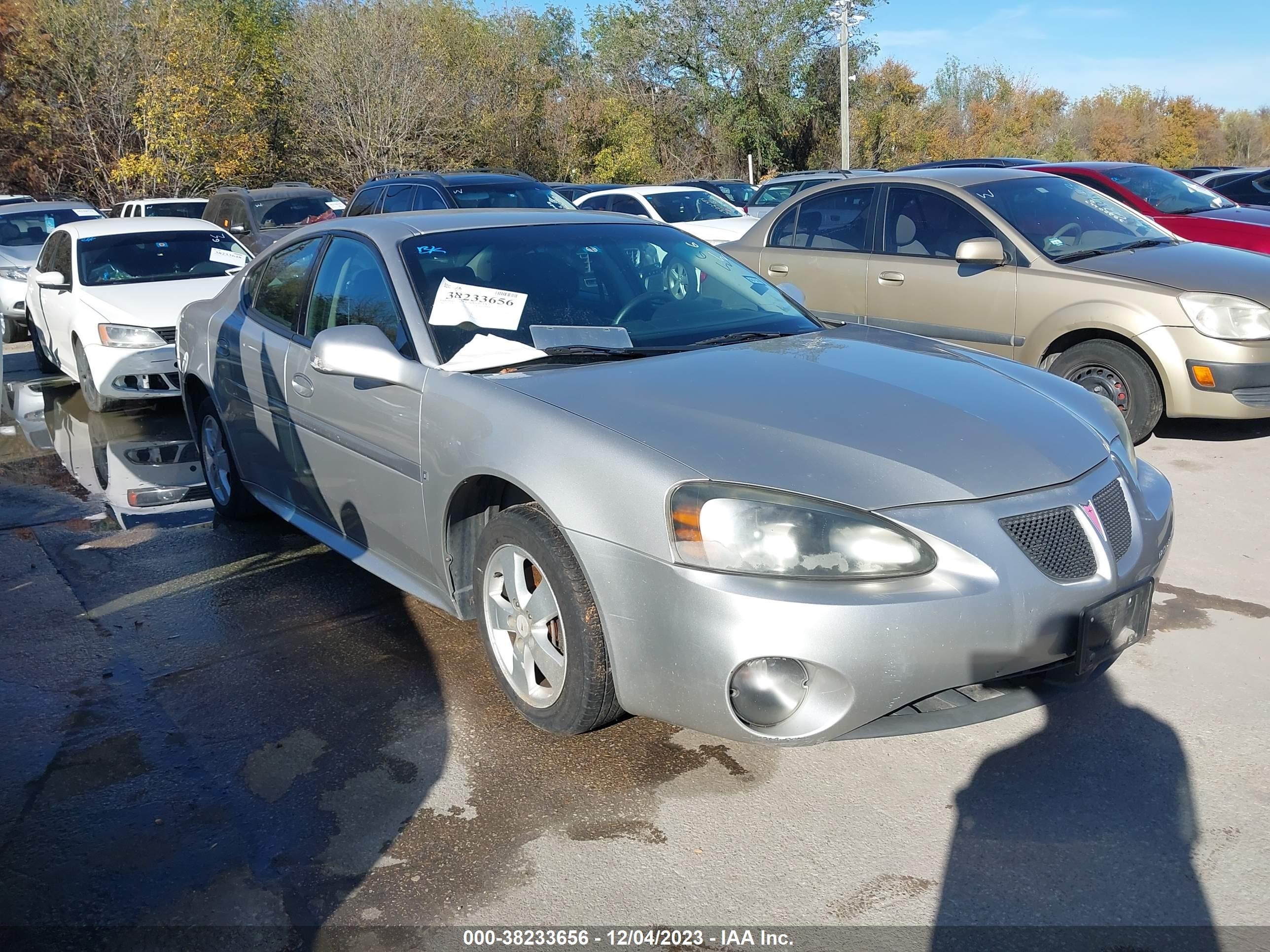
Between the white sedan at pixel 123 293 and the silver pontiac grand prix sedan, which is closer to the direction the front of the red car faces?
the silver pontiac grand prix sedan

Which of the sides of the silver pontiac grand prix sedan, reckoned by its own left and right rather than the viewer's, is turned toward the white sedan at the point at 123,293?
back

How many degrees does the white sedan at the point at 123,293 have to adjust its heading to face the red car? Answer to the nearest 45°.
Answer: approximately 45° to its left

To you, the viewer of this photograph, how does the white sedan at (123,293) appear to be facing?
facing the viewer and to the right of the viewer

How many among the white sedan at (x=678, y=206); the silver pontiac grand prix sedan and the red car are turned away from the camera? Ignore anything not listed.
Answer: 0

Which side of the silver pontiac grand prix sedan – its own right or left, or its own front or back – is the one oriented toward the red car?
left

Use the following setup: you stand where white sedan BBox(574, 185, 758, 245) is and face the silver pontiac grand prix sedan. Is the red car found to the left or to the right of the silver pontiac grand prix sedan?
left

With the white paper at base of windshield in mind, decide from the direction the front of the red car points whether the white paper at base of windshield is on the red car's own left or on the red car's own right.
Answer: on the red car's own right

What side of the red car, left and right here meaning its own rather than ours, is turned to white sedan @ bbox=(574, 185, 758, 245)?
back

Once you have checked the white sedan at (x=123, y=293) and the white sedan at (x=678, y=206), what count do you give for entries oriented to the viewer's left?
0

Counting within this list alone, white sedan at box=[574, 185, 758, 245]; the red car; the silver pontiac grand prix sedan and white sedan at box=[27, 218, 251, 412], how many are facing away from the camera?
0

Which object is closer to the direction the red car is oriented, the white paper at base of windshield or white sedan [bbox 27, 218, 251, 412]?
the white paper at base of windshield

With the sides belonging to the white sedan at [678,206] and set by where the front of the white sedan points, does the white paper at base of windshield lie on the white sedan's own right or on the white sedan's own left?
on the white sedan's own right

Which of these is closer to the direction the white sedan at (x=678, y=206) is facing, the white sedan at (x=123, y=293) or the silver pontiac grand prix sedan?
the silver pontiac grand prix sedan

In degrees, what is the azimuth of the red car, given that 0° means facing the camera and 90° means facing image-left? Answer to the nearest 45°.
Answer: approximately 315°

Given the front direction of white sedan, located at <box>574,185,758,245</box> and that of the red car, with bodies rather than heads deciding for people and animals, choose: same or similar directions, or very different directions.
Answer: same or similar directions
